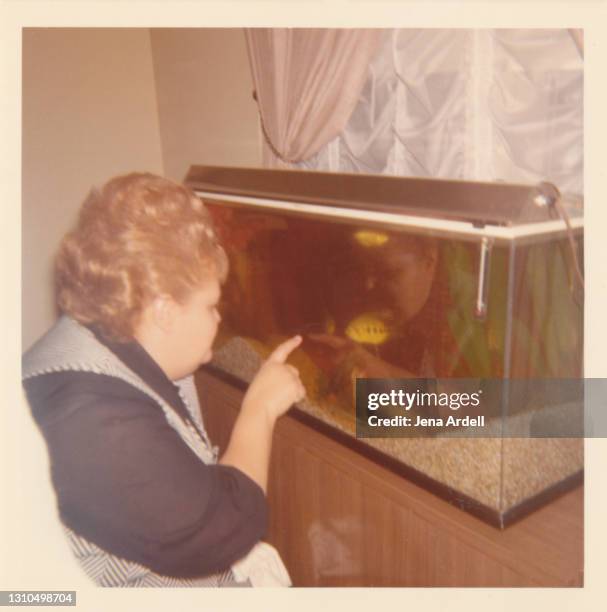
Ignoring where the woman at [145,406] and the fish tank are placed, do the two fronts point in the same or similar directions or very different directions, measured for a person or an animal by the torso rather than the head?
very different directions

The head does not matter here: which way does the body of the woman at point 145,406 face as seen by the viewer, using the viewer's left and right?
facing away from the viewer and to the right of the viewer

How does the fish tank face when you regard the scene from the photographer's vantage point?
facing the viewer and to the left of the viewer

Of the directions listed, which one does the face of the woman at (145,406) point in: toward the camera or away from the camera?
away from the camera
